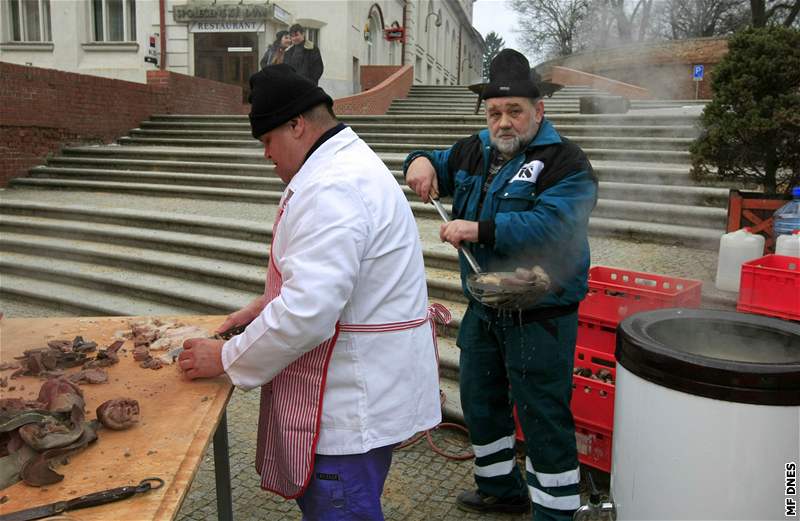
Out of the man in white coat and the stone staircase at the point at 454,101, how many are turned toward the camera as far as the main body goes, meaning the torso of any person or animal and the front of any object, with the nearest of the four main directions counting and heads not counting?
1

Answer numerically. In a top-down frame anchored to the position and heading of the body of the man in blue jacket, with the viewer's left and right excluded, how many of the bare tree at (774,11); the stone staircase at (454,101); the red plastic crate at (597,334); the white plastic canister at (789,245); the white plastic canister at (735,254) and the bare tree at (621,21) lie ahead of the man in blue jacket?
0

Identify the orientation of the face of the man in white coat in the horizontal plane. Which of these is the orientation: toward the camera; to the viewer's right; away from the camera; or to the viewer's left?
to the viewer's left

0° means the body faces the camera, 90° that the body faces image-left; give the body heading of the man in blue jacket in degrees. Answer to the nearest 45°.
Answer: approximately 45°

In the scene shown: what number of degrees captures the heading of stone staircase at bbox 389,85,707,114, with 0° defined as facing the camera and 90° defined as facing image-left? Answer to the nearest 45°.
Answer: approximately 0°

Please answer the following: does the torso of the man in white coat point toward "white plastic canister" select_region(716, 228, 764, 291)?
no

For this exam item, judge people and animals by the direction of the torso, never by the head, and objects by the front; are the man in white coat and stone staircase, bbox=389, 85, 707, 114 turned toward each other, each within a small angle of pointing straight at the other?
no

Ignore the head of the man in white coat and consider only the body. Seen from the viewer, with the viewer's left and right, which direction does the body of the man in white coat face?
facing to the left of the viewer

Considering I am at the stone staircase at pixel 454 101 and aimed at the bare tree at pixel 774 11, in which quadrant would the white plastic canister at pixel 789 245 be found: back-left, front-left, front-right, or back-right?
back-right

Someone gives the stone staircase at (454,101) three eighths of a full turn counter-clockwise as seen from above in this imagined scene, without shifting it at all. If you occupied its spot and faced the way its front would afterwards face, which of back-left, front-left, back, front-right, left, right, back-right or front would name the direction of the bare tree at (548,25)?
front-left

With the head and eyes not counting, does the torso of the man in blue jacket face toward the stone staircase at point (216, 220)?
no

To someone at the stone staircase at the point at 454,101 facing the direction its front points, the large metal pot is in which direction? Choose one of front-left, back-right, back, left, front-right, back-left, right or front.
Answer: front

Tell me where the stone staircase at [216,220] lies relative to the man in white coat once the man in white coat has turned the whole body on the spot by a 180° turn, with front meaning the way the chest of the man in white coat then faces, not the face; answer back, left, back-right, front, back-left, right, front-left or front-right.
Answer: left

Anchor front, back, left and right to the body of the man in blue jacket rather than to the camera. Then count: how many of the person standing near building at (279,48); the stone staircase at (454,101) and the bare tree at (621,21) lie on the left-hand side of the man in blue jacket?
0

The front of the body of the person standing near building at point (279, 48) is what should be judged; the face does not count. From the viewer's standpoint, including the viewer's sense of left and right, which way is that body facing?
facing the viewer and to the right of the viewer

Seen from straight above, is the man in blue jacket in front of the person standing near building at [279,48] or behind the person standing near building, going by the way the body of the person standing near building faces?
in front

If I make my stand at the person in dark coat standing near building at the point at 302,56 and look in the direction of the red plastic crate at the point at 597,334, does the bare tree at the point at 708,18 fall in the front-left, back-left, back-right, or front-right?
back-left

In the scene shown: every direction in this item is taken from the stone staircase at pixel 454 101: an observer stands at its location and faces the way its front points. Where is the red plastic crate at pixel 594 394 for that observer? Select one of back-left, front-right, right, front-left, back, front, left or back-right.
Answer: front
